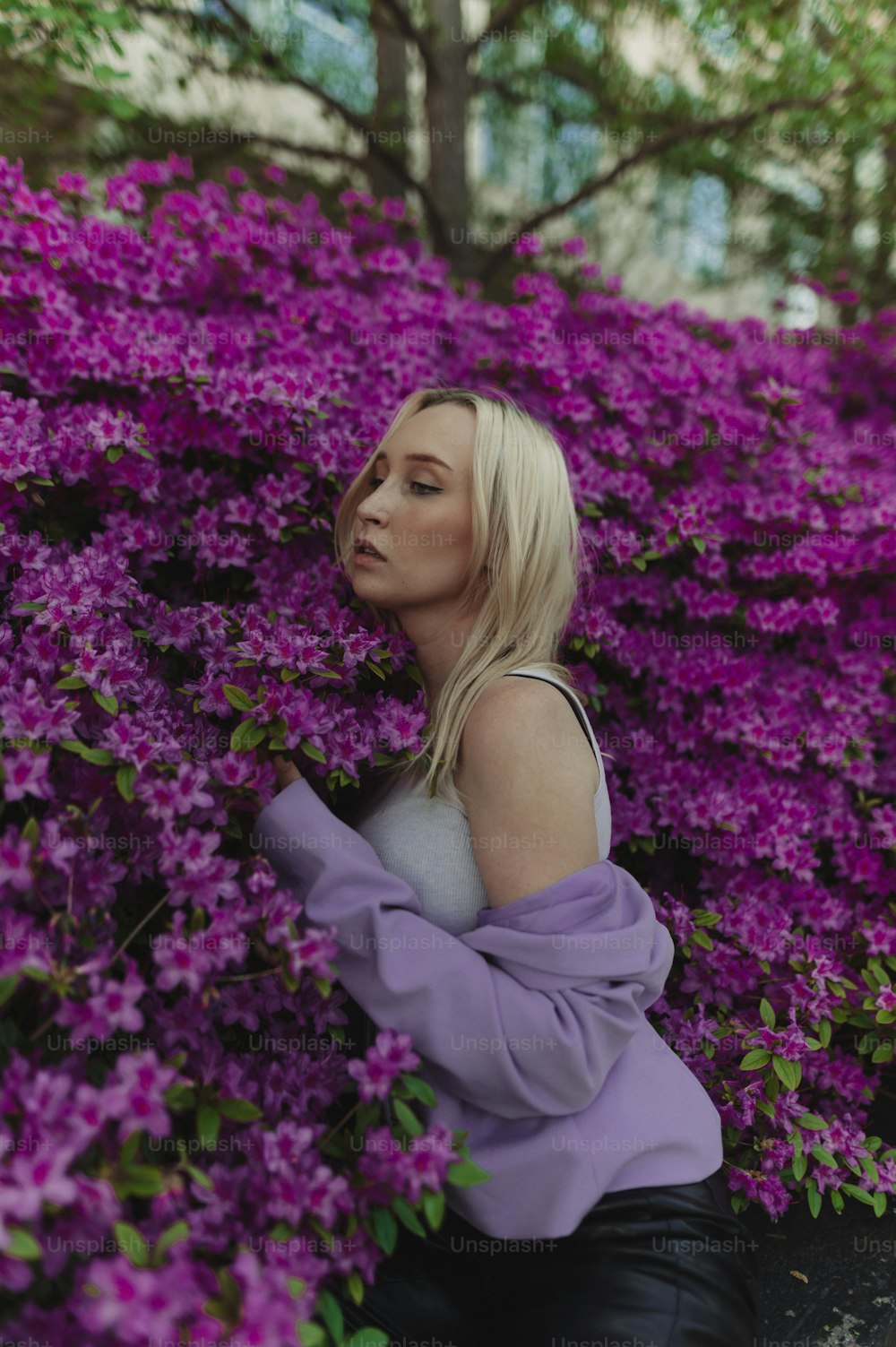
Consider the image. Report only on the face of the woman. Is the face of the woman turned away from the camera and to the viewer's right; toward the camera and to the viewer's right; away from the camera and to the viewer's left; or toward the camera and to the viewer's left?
toward the camera and to the viewer's left

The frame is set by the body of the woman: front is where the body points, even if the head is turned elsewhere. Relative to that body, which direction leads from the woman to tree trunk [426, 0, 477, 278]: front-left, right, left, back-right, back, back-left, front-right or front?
right

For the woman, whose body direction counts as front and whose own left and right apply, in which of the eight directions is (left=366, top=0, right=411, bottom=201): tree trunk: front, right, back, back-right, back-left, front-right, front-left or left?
right

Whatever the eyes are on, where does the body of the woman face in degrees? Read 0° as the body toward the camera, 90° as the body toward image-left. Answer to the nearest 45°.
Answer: approximately 90°
